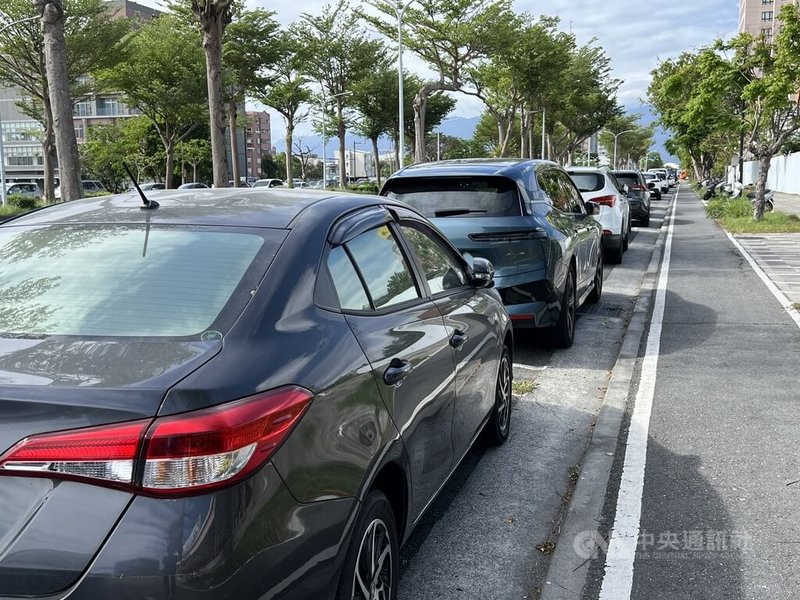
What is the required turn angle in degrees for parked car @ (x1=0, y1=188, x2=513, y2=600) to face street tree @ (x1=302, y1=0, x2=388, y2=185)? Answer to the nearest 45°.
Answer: approximately 45° to its left

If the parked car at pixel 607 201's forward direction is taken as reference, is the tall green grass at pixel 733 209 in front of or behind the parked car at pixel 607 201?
in front

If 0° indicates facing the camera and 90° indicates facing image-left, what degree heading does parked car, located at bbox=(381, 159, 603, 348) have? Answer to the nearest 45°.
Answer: approximately 180°

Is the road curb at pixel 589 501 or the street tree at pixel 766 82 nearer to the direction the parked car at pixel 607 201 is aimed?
the street tree

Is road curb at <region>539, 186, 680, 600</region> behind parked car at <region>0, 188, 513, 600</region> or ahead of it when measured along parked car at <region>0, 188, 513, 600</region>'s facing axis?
ahead

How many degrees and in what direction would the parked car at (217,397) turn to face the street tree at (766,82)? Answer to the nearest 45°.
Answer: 0° — it already faces it

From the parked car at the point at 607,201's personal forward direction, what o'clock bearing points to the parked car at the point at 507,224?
the parked car at the point at 507,224 is roughly at 6 o'clock from the parked car at the point at 607,201.

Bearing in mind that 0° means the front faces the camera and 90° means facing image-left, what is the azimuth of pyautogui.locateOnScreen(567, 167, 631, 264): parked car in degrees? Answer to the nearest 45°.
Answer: approximately 180°

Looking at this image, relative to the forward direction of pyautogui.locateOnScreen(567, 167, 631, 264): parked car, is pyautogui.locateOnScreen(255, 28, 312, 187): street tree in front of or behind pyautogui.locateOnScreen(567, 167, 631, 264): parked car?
in front

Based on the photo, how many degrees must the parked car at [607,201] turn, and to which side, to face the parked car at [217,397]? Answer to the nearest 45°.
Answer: approximately 180°

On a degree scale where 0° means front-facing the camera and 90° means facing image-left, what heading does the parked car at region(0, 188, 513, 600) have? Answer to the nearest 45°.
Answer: approximately 225°

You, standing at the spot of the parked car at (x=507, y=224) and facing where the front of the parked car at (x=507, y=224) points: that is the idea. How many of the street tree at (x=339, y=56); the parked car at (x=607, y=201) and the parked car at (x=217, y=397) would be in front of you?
2

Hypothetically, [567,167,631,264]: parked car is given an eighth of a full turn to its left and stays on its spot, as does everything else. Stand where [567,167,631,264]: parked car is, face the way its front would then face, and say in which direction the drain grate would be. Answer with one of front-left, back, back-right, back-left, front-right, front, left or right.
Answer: back-left
